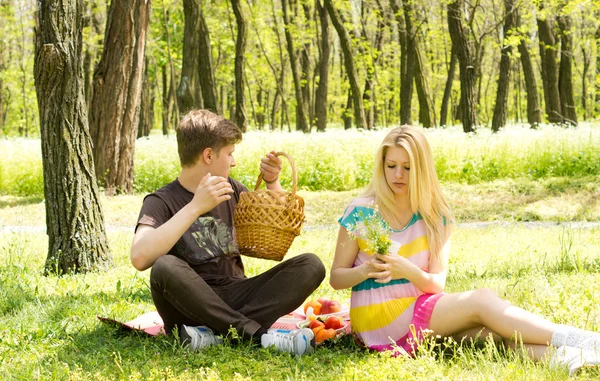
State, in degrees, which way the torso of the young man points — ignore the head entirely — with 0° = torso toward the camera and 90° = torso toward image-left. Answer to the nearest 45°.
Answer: approximately 315°

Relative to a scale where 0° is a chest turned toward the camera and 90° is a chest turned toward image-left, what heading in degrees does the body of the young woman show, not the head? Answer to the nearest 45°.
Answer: approximately 0°

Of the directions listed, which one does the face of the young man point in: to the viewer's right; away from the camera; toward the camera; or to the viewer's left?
to the viewer's right
